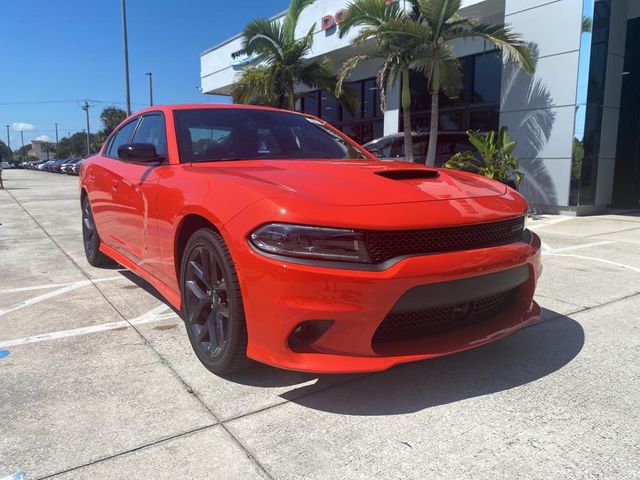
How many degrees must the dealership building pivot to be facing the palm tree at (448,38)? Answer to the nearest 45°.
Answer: approximately 45° to its right

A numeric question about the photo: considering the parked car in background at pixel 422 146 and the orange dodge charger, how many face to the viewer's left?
1

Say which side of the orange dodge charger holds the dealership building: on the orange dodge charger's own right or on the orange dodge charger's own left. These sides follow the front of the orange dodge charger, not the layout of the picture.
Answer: on the orange dodge charger's own left

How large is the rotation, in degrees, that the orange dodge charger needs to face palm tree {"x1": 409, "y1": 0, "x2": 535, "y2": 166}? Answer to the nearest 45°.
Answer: approximately 135° to its left

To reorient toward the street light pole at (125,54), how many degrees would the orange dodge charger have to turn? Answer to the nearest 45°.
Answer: approximately 135° to its left

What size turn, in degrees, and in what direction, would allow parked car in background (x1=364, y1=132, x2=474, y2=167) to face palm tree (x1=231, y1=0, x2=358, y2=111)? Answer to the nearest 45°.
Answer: approximately 45° to its right

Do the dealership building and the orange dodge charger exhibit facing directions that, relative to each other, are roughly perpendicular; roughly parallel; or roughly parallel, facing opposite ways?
roughly perpendicular

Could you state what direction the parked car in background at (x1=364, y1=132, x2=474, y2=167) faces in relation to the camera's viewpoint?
facing to the left of the viewer

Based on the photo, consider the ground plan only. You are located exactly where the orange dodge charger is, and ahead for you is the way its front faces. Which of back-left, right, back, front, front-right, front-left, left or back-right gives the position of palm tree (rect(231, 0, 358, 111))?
back-left

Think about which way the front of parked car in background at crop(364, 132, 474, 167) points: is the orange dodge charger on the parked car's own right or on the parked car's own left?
on the parked car's own left

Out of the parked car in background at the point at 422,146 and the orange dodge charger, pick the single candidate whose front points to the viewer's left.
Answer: the parked car in background
